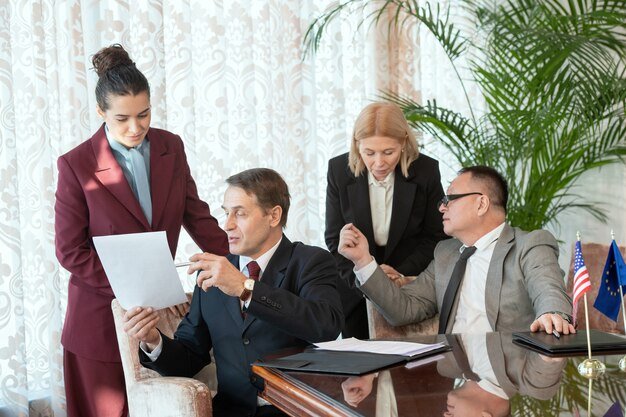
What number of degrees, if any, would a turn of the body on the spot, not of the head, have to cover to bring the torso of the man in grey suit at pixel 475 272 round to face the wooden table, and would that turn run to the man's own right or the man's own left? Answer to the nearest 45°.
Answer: approximately 45° to the man's own left

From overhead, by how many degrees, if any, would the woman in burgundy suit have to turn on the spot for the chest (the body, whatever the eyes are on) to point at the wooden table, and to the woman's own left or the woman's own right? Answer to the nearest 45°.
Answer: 0° — they already face it

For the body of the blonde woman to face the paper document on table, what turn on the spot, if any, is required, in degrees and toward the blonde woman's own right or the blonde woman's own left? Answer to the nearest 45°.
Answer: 0° — they already face it

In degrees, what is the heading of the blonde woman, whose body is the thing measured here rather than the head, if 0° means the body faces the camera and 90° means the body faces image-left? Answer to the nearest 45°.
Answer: approximately 0°

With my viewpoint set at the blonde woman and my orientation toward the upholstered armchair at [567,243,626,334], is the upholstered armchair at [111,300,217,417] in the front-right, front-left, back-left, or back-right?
back-right

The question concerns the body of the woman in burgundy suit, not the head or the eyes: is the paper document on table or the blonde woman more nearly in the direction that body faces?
the paper document on table

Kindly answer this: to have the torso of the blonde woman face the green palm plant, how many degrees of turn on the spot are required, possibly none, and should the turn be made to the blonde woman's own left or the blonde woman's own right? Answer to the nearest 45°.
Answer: approximately 135° to the blonde woman's own left

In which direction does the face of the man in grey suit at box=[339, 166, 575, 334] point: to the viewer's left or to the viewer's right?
to the viewer's left
